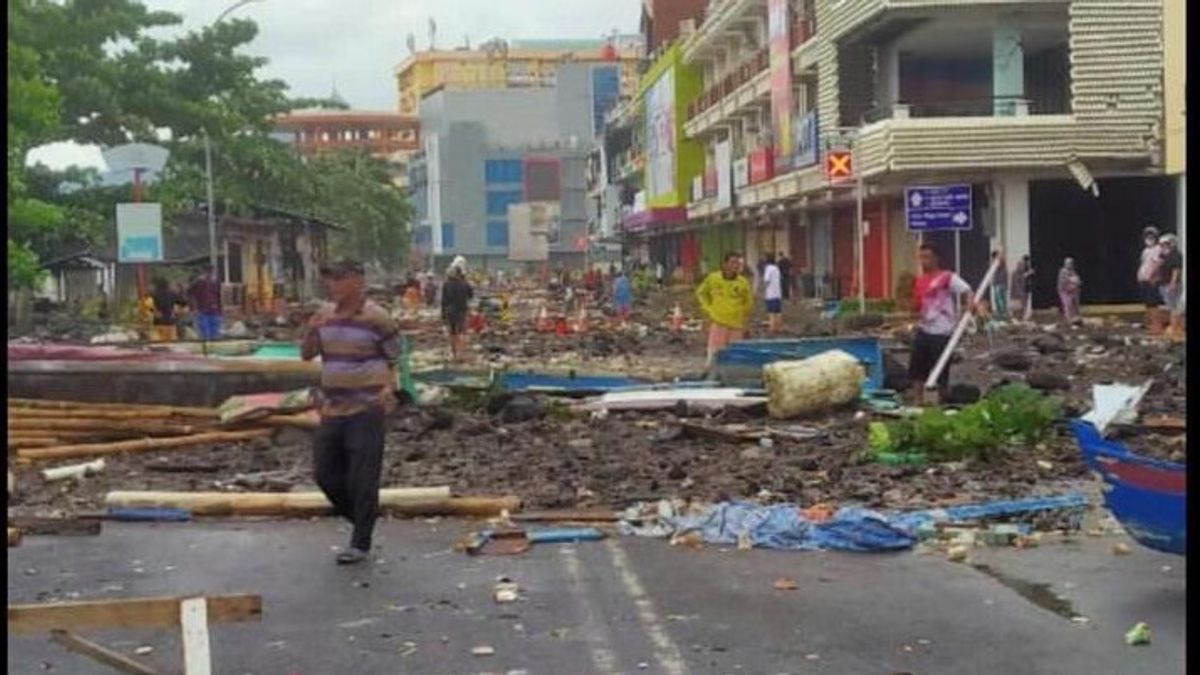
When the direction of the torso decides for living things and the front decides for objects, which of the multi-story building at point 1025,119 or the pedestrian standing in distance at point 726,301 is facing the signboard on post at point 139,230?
the multi-story building

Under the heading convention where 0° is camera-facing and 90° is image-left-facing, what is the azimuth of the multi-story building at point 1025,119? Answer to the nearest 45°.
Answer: approximately 45°

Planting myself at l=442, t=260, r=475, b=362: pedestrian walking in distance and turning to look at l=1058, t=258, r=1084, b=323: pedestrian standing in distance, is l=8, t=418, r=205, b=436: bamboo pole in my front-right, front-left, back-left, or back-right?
back-right

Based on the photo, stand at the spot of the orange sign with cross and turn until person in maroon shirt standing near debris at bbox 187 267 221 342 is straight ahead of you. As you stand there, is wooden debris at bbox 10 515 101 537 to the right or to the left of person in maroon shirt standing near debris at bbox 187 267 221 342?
left

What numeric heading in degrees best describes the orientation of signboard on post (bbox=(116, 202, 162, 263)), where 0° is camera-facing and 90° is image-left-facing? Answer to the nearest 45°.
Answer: approximately 0°

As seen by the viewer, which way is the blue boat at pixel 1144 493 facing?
to the viewer's left
